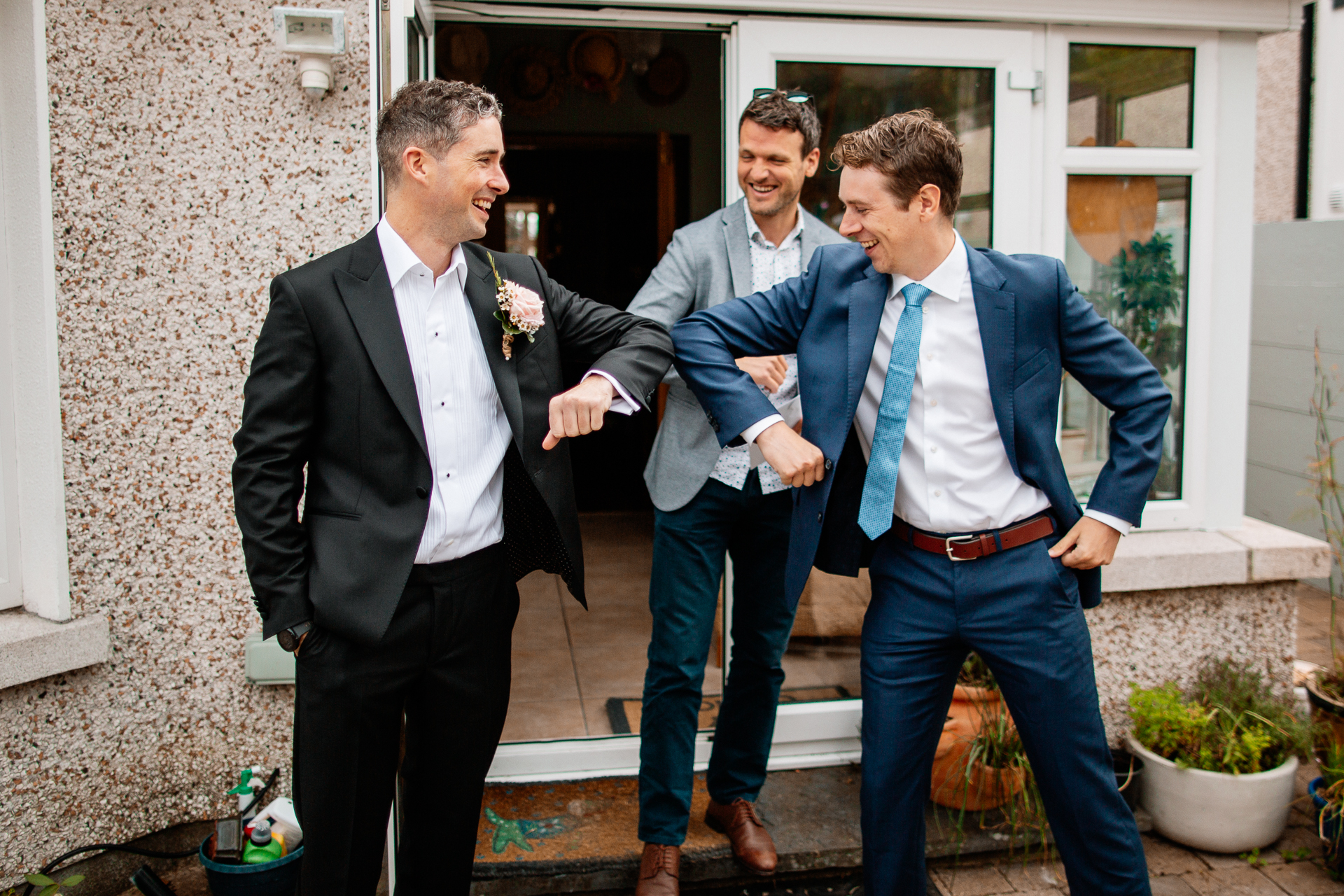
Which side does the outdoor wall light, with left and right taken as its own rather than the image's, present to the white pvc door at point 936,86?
left

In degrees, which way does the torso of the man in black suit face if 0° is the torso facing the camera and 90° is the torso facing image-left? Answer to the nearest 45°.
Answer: approximately 315°

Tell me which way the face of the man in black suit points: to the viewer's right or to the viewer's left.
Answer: to the viewer's right
